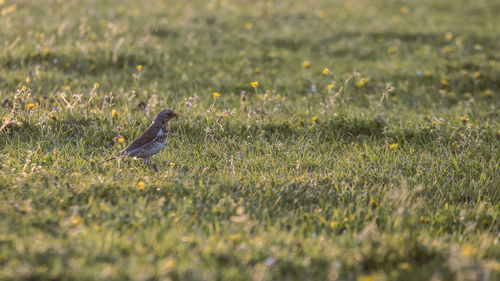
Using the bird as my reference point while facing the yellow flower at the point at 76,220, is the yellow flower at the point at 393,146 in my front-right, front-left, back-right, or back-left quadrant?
back-left

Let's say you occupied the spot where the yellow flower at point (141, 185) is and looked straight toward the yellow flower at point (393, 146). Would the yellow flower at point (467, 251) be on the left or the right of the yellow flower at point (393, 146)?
right

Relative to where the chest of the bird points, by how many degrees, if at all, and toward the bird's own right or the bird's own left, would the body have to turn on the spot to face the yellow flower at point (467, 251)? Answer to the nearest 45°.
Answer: approximately 45° to the bird's own right

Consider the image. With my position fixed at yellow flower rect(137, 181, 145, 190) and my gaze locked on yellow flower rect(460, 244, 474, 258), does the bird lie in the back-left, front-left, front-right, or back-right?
back-left

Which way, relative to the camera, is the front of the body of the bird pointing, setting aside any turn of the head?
to the viewer's right

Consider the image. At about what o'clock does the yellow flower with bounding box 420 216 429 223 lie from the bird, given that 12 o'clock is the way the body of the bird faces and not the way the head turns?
The yellow flower is roughly at 1 o'clock from the bird.

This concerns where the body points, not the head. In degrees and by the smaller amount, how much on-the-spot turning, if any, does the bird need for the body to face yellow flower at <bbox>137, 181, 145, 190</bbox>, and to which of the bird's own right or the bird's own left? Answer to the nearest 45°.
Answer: approximately 90° to the bird's own right
